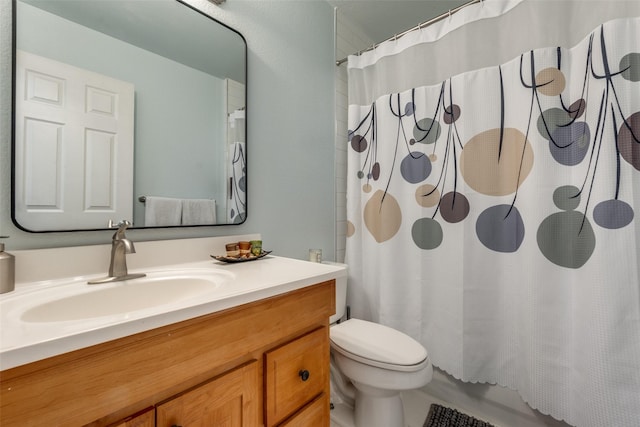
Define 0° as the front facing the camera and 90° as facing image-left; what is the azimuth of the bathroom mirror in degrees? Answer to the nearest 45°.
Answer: approximately 315°

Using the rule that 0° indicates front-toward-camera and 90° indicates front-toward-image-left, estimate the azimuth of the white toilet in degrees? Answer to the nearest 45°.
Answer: approximately 315°

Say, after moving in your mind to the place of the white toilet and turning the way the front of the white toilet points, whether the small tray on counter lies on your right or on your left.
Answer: on your right

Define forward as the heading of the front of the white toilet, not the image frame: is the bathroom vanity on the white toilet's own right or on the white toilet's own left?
on the white toilet's own right
